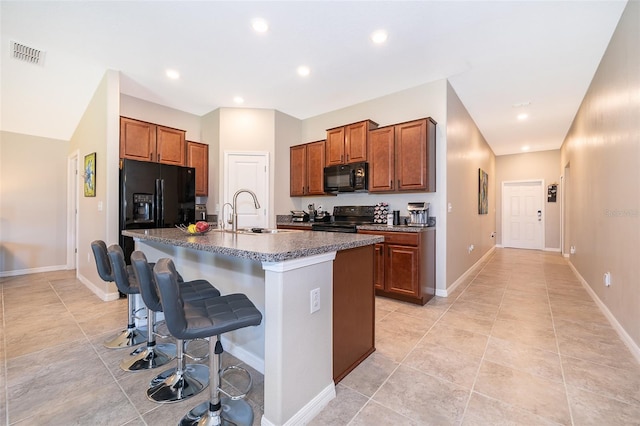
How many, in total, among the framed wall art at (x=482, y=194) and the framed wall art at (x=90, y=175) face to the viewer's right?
1

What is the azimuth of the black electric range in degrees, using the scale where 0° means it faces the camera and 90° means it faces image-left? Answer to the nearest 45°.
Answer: approximately 45°
